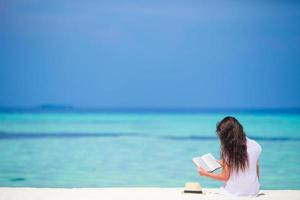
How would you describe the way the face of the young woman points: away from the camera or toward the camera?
away from the camera

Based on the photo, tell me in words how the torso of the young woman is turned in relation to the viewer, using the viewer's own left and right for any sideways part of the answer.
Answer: facing away from the viewer and to the left of the viewer
